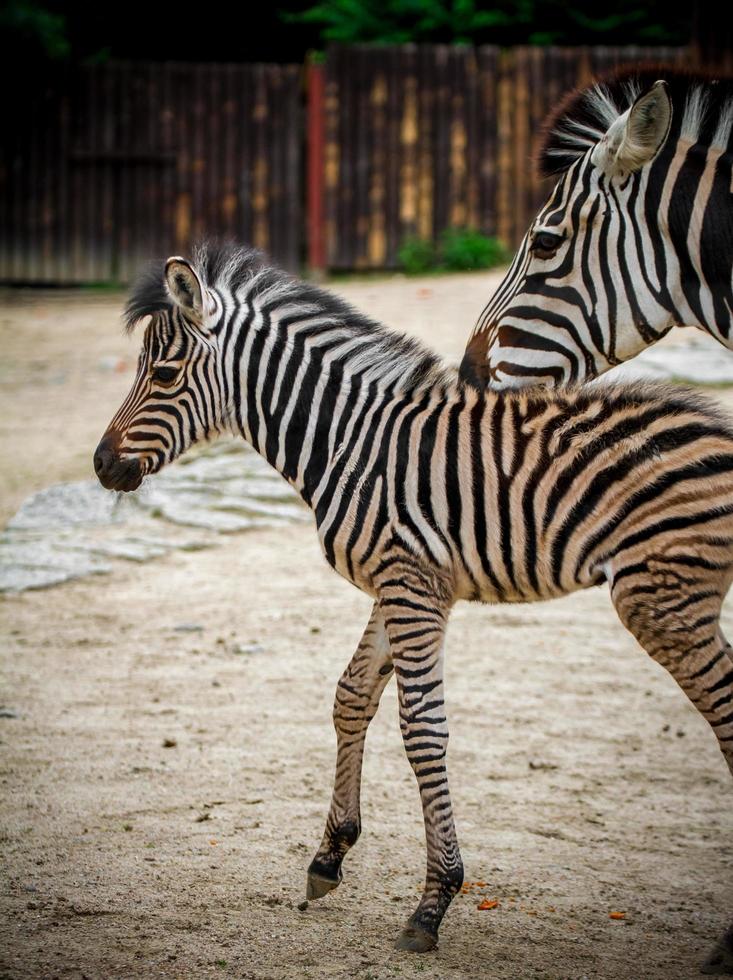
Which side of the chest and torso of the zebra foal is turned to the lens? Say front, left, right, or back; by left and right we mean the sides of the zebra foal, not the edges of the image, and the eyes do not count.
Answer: left

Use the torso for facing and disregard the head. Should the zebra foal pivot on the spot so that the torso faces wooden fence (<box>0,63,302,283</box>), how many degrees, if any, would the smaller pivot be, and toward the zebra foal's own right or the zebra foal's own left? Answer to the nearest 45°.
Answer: approximately 90° to the zebra foal's own right

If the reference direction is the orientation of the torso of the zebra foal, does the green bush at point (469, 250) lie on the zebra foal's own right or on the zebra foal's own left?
on the zebra foal's own right

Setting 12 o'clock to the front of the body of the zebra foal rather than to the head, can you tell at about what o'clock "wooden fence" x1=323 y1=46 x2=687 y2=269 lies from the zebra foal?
The wooden fence is roughly at 3 o'clock from the zebra foal.

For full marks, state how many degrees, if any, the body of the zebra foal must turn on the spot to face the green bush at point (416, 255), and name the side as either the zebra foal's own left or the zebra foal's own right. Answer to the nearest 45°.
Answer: approximately 90° to the zebra foal's own right
